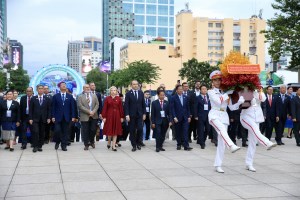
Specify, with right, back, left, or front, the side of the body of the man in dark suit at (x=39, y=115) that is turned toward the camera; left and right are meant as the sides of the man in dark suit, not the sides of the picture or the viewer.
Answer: front

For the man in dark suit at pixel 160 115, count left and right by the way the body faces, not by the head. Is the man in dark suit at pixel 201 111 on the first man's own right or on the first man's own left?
on the first man's own left

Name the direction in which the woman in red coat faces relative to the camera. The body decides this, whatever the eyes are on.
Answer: toward the camera

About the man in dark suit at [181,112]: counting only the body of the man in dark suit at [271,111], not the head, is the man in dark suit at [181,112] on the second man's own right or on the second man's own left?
on the second man's own right

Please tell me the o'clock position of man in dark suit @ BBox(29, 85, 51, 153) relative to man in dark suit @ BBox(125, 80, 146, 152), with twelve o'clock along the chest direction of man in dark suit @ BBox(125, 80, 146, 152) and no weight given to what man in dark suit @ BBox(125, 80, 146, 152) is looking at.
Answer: man in dark suit @ BBox(29, 85, 51, 153) is roughly at 3 o'clock from man in dark suit @ BBox(125, 80, 146, 152).

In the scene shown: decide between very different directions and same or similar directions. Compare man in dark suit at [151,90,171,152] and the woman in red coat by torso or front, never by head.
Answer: same or similar directions

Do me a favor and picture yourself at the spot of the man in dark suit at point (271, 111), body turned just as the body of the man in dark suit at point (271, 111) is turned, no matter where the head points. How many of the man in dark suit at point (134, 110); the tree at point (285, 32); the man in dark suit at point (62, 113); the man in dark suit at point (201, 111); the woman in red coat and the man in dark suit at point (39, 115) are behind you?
1

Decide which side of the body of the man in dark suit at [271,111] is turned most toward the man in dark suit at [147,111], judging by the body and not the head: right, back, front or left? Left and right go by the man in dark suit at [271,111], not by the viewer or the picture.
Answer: right

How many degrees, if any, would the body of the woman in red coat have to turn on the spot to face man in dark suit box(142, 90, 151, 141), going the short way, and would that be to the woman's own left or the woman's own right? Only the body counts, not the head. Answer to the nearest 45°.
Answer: approximately 135° to the woman's own left

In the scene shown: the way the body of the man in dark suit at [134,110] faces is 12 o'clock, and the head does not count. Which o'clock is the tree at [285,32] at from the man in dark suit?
The tree is roughly at 7 o'clock from the man in dark suit.

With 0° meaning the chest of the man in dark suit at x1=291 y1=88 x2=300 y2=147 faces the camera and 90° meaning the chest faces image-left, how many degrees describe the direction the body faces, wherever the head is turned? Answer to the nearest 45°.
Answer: approximately 0°

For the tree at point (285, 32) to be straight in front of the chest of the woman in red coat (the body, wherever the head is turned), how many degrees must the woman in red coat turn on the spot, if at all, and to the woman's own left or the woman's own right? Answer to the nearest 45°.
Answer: approximately 135° to the woman's own left

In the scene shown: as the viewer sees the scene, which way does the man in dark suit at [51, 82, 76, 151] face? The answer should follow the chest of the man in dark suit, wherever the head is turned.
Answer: toward the camera

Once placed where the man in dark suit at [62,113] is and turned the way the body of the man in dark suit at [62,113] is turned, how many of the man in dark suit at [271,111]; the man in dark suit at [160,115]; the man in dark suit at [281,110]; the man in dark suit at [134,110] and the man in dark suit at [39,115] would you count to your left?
4

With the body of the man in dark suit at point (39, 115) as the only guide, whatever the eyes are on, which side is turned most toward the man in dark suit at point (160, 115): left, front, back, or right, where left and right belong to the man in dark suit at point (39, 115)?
left

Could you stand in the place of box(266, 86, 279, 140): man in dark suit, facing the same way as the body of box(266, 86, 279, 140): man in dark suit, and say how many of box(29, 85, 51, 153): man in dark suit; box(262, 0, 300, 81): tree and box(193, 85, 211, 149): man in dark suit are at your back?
1

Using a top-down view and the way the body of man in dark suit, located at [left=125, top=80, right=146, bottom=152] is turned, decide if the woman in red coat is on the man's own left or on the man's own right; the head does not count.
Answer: on the man's own right
